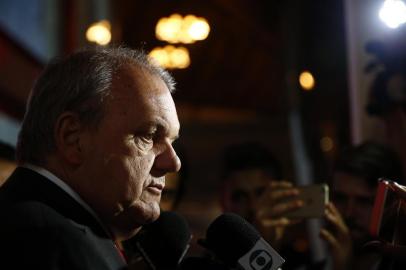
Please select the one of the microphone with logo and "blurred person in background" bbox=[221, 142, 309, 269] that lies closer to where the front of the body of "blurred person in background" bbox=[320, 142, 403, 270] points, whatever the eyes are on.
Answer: the microphone with logo

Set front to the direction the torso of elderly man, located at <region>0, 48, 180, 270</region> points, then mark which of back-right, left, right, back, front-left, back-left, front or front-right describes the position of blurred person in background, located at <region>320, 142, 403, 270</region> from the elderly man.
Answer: front-left

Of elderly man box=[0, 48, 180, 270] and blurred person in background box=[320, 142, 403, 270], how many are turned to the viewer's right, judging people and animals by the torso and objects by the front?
1

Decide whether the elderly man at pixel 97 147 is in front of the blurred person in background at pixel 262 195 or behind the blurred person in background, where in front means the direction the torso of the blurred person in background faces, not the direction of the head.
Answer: in front

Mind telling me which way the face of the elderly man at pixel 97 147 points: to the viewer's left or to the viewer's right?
to the viewer's right

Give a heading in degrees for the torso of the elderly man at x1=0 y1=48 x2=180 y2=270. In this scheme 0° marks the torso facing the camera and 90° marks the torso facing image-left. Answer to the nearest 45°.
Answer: approximately 270°

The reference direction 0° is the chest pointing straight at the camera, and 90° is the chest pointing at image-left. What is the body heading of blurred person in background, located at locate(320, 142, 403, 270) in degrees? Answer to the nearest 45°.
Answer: approximately 45°

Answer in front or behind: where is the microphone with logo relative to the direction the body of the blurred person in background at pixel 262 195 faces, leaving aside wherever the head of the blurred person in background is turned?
in front
